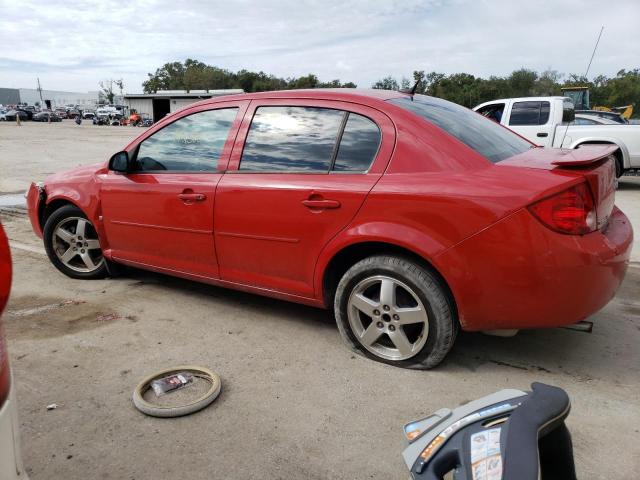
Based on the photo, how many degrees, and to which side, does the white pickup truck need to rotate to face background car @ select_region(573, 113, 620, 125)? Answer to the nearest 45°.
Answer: approximately 135° to its right

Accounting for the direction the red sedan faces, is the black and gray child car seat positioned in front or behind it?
behind

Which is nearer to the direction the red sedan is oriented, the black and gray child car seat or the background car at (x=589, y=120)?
the background car

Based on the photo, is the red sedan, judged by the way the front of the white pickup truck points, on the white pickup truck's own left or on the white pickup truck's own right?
on the white pickup truck's own left

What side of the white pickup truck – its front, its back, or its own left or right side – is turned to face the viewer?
left

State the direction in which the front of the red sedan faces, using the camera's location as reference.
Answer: facing away from the viewer and to the left of the viewer

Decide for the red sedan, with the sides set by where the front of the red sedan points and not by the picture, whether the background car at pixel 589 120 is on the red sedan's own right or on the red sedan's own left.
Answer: on the red sedan's own right

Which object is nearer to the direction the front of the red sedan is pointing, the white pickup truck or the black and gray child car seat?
the white pickup truck
